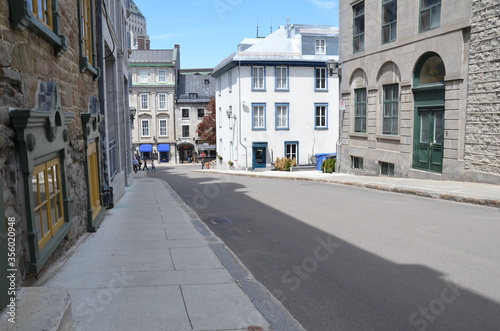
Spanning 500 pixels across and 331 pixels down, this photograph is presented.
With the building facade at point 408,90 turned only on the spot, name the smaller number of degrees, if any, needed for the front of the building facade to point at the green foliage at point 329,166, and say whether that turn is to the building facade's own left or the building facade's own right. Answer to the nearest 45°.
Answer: approximately 90° to the building facade's own right

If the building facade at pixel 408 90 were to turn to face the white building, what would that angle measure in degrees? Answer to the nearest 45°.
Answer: approximately 90° to its right

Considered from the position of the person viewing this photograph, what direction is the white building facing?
facing the viewer

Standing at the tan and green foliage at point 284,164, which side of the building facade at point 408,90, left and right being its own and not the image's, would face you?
right

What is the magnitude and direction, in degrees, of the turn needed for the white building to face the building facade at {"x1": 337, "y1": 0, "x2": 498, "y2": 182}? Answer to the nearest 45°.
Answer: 0° — it already faces it

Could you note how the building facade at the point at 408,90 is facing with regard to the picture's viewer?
facing the viewer and to the left of the viewer

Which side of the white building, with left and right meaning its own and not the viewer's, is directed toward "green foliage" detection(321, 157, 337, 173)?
front

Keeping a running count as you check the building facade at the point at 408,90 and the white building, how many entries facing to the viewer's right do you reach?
0
